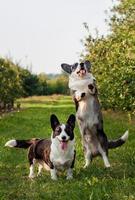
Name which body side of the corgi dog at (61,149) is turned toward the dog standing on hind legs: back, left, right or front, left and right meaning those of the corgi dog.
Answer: left

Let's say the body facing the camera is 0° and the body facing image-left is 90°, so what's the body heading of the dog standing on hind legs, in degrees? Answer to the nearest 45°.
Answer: approximately 0°

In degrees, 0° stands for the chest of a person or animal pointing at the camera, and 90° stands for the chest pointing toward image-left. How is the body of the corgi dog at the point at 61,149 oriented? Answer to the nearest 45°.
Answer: approximately 315°
